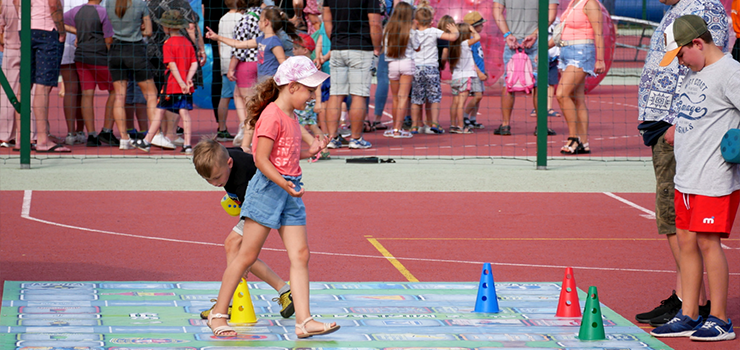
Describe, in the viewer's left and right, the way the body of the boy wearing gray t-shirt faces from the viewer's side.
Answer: facing the viewer and to the left of the viewer

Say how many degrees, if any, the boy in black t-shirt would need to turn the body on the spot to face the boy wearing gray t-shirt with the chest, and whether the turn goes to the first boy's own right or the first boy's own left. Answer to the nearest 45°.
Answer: approximately 135° to the first boy's own left

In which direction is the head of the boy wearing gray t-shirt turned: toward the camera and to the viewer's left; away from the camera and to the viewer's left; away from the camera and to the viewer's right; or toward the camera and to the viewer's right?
toward the camera and to the viewer's left

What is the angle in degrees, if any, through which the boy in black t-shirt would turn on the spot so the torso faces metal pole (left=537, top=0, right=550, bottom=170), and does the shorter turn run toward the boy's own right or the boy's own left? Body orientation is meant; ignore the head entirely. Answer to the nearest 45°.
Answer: approximately 180°

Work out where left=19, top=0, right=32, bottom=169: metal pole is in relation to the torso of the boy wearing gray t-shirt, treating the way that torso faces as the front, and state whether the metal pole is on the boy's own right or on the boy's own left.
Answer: on the boy's own right

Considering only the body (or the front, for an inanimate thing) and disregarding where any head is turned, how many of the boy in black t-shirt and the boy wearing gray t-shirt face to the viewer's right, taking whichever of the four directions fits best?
0

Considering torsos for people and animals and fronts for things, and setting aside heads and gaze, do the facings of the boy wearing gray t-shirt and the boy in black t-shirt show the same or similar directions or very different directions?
same or similar directions
